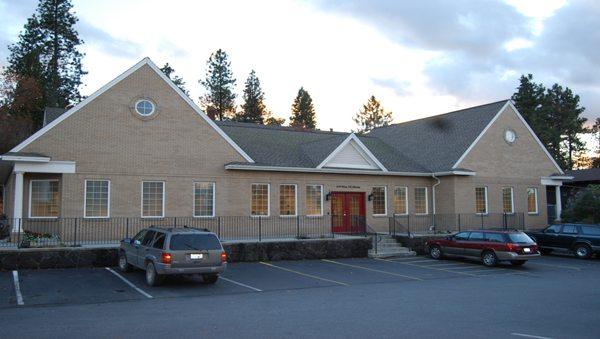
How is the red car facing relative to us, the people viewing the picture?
facing away from the viewer and to the left of the viewer

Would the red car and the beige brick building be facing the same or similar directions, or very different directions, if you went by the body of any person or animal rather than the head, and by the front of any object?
very different directions

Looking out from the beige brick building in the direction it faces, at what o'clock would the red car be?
The red car is roughly at 11 o'clock from the beige brick building.

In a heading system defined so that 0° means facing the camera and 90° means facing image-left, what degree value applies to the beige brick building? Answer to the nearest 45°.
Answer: approximately 315°

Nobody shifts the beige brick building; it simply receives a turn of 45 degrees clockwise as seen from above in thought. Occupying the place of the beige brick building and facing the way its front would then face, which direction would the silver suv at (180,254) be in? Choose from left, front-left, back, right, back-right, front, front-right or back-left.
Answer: front
